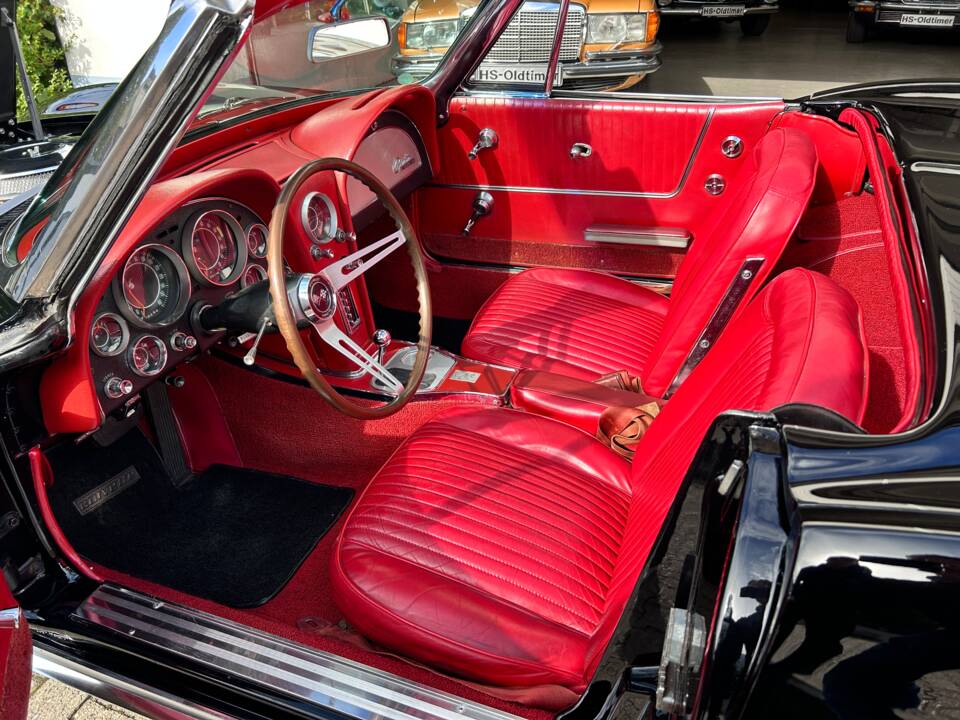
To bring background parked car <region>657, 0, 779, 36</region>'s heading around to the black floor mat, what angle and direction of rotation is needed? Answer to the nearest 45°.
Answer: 0° — it already faces it

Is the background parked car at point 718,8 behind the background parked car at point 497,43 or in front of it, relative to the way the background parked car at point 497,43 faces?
behind

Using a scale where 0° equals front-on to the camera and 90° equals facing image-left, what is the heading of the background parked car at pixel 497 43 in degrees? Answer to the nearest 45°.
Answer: approximately 0°

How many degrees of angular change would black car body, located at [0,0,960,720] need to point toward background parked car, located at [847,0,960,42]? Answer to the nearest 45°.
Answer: approximately 90° to its right

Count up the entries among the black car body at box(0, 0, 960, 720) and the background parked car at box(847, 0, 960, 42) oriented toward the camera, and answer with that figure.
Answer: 1

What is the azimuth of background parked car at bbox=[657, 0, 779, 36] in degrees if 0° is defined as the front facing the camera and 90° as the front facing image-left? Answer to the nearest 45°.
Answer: approximately 0°

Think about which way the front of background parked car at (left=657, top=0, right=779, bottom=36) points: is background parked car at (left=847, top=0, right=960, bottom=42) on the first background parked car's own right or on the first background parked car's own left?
on the first background parked car's own left

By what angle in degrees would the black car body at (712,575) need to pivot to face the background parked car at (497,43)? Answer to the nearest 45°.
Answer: approximately 45° to its right
